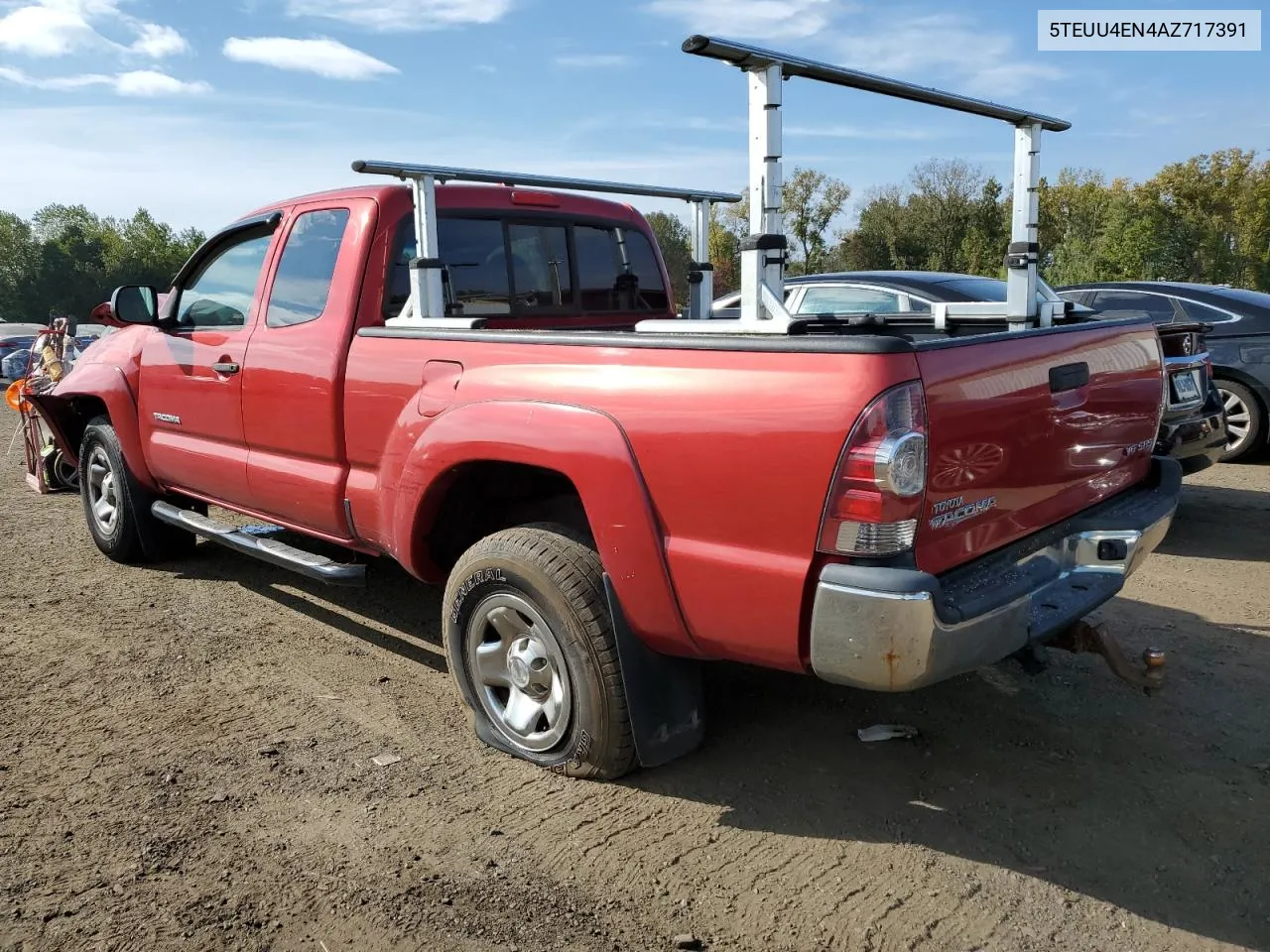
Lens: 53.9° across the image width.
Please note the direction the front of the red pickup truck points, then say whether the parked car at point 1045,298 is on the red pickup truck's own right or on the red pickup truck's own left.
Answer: on the red pickup truck's own right

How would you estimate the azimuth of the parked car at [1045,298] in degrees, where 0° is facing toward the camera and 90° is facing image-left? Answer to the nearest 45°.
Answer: approximately 135°

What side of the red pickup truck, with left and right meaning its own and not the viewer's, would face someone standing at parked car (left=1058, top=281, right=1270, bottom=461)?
right

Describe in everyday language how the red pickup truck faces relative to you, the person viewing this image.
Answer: facing away from the viewer and to the left of the viewer

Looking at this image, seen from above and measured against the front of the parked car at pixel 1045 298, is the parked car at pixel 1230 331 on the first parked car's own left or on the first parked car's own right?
on the first parked car's own right

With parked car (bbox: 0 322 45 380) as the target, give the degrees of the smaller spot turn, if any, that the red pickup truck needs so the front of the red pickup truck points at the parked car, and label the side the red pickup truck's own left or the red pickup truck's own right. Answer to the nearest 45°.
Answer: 0° — it already faces it

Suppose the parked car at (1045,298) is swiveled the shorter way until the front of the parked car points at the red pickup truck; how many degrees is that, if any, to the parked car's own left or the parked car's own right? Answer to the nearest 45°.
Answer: approximately 135° to the parked car's own left
